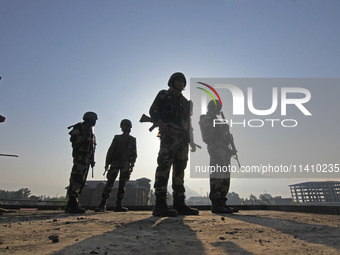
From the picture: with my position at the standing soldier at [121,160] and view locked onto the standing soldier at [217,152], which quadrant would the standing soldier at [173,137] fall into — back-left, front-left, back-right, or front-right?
front-right

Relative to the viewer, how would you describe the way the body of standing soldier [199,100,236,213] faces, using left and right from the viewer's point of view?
facing to the right of the viewer

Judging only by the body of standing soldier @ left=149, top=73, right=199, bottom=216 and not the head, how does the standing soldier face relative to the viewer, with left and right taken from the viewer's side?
facing the viewer and to the right of the viewer

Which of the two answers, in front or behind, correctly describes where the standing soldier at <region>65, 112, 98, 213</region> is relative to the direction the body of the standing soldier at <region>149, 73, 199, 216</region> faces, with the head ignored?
behind

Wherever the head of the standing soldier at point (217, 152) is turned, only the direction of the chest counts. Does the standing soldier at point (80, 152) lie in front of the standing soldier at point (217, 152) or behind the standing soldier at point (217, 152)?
behind

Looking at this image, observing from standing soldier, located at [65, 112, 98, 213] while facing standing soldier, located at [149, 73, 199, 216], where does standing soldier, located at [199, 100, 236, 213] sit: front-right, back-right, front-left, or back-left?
front-left

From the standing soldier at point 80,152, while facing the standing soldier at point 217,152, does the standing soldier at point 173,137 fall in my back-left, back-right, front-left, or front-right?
front-right

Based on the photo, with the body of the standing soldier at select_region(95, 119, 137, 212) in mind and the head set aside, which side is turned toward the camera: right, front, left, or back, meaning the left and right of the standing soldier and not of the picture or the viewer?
front

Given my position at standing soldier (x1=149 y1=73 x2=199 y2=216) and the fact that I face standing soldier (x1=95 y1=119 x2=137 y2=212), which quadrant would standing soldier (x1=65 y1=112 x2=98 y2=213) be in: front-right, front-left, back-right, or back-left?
front-left
